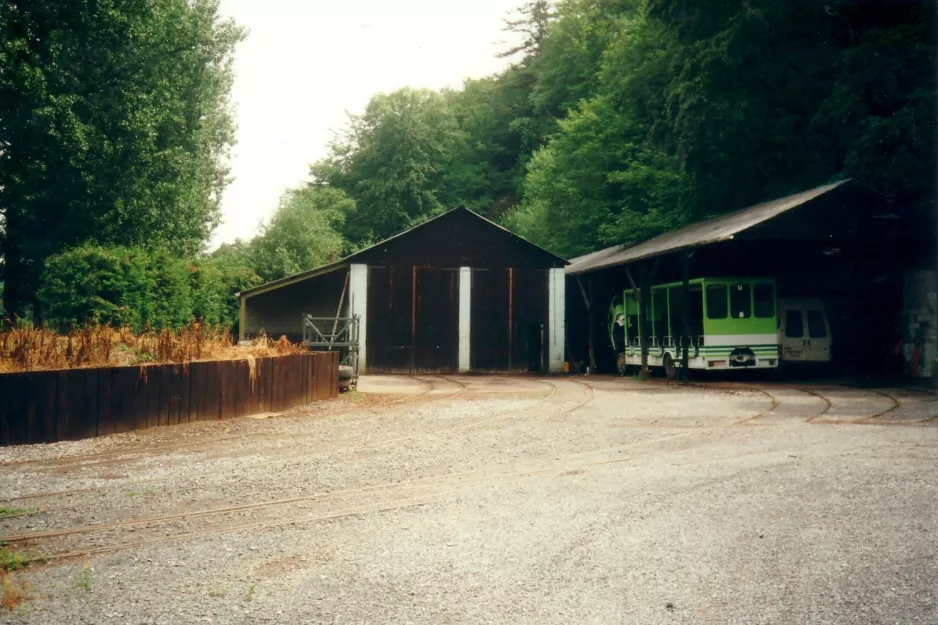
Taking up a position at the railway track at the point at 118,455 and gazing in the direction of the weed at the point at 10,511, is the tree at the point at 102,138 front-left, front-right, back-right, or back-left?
back-right

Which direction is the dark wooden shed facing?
toward the camera

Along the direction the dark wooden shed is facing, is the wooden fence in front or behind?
in front

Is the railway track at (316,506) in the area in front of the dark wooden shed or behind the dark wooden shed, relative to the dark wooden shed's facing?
in front

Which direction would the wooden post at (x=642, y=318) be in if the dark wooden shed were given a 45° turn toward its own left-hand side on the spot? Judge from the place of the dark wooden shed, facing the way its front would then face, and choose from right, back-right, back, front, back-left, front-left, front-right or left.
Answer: front

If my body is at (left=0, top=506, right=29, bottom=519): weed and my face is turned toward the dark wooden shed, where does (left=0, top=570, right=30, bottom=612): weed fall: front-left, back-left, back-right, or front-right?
back-right

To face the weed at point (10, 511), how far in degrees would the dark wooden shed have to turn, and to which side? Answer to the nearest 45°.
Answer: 0° — it already faces it
